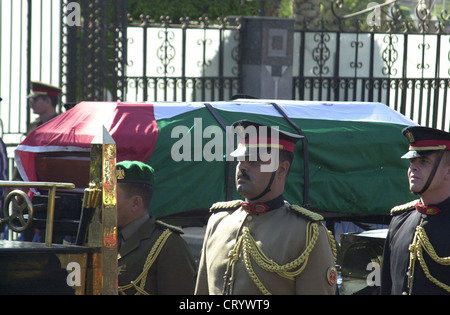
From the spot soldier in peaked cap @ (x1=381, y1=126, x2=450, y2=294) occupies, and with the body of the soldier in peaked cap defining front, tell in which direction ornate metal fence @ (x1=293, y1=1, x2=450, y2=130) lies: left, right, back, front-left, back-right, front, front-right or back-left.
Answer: back-right

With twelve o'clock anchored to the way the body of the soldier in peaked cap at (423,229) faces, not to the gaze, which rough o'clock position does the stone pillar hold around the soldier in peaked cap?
The stone pillar is roughly at 4 o'clock from the soldier in peaked cap.

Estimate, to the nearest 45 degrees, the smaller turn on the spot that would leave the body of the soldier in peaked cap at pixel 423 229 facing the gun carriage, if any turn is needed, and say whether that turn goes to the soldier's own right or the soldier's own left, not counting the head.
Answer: approximately 90° to the soldier's own right

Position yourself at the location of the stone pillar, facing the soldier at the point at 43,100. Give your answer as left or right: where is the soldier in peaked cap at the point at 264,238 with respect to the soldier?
left

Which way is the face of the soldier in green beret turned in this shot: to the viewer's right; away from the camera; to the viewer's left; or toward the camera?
to the viewer's left

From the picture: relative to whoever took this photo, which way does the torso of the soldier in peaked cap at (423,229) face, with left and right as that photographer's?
facing the viewer and to the left of the viewer

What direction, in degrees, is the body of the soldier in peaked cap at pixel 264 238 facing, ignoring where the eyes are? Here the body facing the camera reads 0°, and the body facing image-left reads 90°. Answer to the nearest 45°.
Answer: approximately 45°

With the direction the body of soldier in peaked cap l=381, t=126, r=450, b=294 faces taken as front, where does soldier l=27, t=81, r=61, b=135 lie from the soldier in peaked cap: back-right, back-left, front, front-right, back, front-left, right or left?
right

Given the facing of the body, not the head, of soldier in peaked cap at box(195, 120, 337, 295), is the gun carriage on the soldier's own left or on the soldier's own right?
on the soldier's own right
